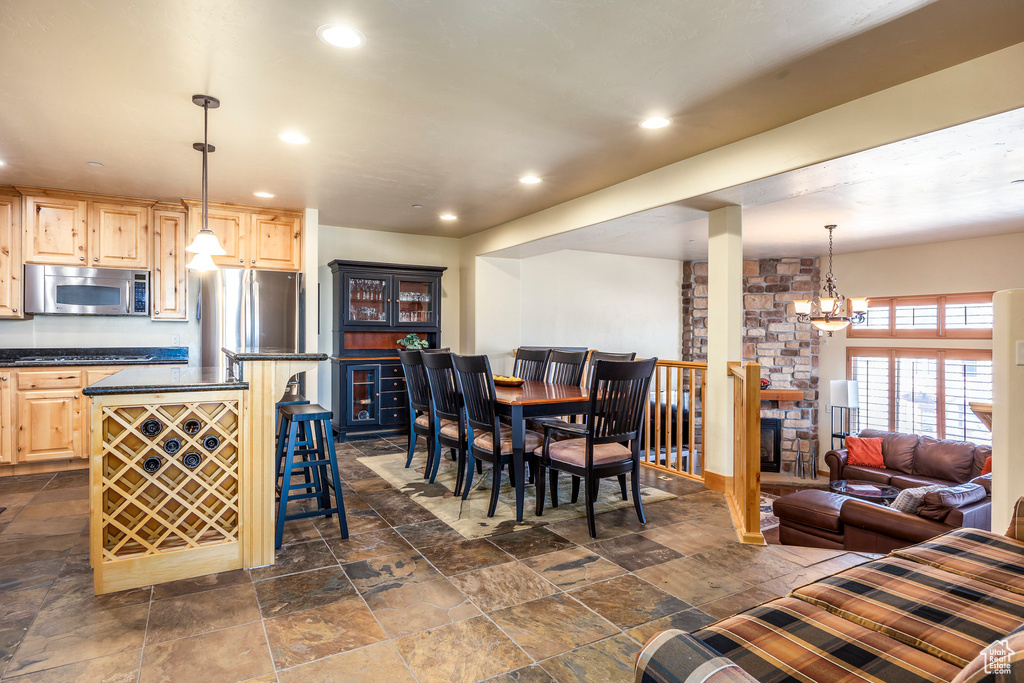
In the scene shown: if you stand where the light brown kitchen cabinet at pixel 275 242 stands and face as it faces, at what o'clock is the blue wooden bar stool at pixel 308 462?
The blue wooden bar stool is roughly at 12 o'clock from the light brown kitchen cabinet.

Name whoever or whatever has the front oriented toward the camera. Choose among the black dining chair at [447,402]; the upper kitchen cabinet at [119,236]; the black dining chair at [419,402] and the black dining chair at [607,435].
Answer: the upper kitchen cabinet

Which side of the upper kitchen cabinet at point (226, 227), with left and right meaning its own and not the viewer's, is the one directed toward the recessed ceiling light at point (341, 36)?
front

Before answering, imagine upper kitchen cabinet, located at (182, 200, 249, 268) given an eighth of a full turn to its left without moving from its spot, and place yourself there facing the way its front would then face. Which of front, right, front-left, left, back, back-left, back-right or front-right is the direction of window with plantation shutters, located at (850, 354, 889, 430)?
front-left

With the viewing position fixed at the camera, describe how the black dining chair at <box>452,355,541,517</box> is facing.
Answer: facing away from the viewer and to the right of the viewer

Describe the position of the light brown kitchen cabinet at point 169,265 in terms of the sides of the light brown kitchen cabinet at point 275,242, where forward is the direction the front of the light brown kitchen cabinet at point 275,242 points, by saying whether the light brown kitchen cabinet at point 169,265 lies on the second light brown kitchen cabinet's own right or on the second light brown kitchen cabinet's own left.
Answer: on the second light brown kitchen cabinet's own right

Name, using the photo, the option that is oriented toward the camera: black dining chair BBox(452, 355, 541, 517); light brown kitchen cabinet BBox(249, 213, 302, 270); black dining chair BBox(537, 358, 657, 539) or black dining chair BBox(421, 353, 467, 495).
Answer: the light brown kitchen cabinet

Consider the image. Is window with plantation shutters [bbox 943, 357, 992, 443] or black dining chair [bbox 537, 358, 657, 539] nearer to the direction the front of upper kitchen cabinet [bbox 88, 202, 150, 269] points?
the black dining chair

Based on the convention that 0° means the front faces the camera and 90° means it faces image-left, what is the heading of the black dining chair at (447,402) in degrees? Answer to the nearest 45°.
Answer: approximately 225°

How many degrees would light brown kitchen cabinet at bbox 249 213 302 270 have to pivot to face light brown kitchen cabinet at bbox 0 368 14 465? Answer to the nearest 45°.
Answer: approximately 90° to its right

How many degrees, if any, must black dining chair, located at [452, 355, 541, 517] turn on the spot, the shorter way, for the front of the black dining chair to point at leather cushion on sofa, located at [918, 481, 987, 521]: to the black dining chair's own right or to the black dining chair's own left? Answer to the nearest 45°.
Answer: approximately 45° to the black dining chair's own right

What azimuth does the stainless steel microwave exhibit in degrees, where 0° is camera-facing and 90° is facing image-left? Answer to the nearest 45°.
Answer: approximately 315°
